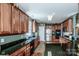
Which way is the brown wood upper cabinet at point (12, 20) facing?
to the viewer's right

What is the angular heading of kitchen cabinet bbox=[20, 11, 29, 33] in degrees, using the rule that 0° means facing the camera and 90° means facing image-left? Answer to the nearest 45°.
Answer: approximately 270°
